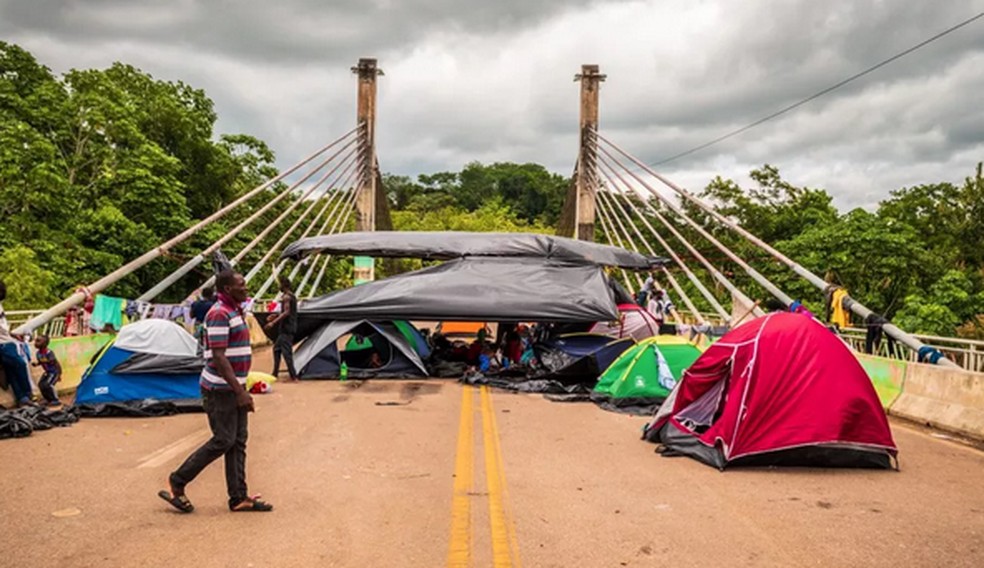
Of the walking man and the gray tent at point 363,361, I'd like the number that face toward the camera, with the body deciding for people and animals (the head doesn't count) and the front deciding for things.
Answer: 1

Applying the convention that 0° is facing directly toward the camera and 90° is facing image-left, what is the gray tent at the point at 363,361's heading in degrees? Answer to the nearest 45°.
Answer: approximately 0°

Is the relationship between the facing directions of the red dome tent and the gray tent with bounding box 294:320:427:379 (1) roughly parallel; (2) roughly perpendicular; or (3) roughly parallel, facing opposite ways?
roughly perpendicular

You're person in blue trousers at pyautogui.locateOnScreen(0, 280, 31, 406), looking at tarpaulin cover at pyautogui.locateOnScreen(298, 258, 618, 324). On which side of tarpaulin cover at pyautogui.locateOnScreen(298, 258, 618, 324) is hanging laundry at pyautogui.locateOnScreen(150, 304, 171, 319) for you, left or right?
left

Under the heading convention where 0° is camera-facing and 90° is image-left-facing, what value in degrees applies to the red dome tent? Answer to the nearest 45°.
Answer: approximately 45°

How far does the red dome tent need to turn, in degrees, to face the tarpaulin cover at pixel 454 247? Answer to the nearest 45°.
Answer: approximately 90° to its right
